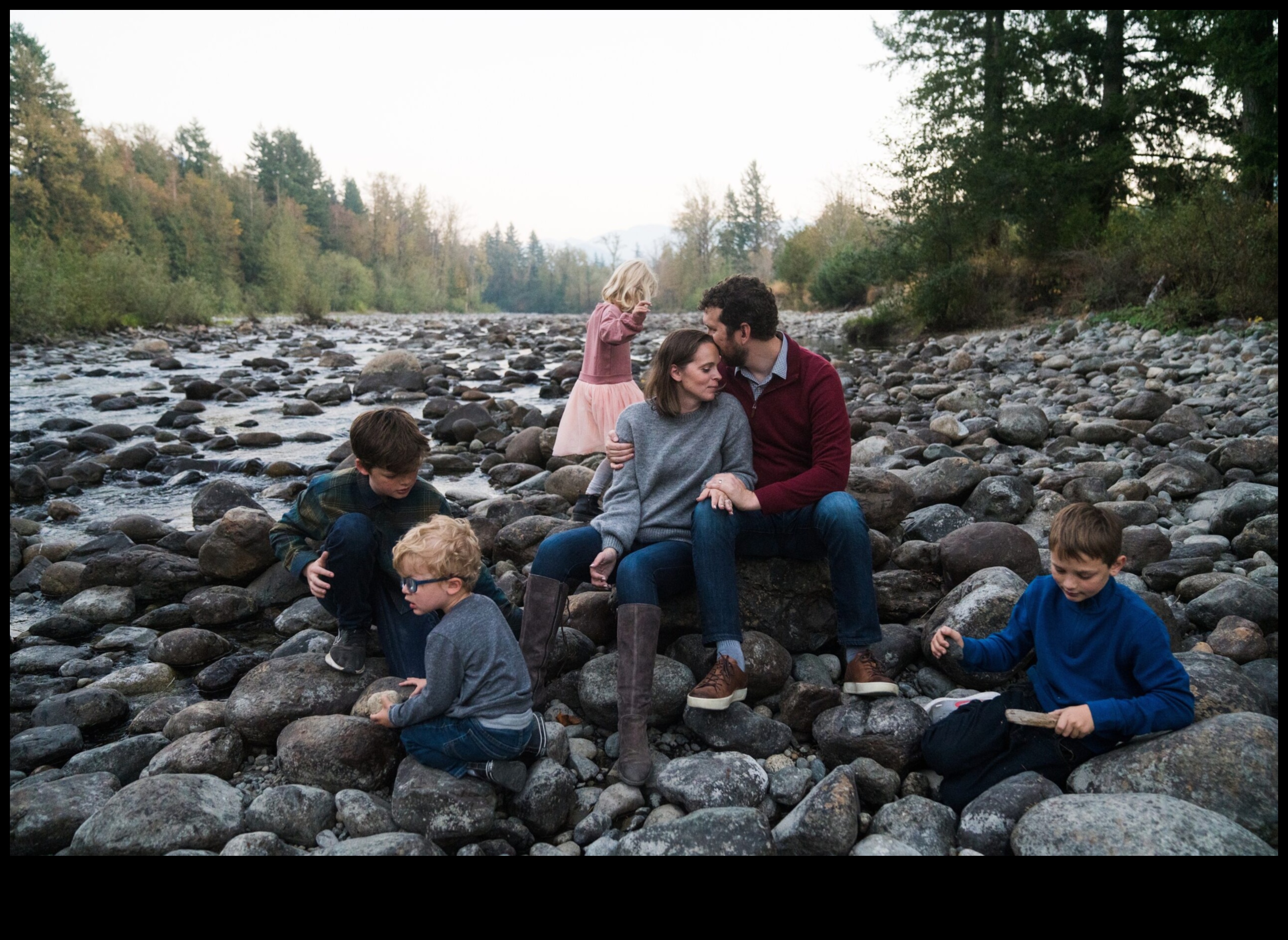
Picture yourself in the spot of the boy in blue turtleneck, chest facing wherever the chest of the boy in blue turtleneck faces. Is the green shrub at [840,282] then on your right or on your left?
on your right

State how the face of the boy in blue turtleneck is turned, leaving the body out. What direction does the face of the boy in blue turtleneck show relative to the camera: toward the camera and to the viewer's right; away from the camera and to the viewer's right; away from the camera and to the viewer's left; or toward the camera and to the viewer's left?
toward the camera and to the viewer's left

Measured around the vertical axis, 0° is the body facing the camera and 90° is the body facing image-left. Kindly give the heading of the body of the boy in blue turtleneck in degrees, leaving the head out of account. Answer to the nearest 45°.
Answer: approximately 45°

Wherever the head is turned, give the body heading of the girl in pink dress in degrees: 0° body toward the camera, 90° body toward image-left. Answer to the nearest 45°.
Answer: approximately 270°

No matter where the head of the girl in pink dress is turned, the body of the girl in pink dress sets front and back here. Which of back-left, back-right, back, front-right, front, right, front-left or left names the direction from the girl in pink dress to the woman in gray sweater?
right

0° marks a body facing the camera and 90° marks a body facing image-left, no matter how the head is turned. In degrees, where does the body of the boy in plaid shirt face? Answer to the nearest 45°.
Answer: approximately 0°

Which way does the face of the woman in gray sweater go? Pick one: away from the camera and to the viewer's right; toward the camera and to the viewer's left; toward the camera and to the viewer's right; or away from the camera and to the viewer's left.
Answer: toward the camera and to the viewer's right

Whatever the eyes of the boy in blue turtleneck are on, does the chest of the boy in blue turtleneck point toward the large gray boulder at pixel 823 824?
yes

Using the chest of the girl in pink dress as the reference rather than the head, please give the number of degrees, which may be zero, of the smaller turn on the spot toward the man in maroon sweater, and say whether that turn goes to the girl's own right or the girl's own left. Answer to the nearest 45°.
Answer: approximately 90° to the girl's own right

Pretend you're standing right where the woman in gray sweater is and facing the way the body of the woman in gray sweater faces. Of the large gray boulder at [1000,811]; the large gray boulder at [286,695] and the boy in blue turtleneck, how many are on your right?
1

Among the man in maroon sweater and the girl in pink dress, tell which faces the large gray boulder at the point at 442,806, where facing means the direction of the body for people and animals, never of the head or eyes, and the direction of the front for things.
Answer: the man in maroon sweater
